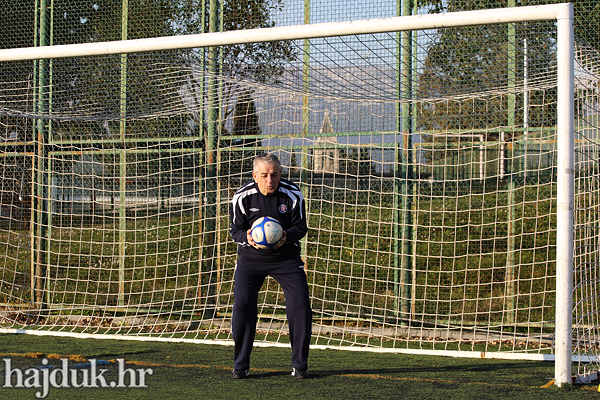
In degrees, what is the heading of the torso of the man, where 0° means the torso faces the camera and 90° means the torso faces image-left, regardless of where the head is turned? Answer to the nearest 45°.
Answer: approximately 0°

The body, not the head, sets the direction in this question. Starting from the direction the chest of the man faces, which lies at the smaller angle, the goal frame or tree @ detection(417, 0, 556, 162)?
the goal frame

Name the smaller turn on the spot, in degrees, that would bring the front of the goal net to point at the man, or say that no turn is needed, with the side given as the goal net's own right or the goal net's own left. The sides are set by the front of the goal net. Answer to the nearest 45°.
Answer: approximately 45° to the goal net's own left

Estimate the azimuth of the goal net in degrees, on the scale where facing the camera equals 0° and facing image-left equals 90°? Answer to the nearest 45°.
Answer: approximately 45°

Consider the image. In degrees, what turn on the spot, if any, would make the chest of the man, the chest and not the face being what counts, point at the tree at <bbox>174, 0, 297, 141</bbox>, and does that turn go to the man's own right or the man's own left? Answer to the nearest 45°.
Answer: approximately 180°
